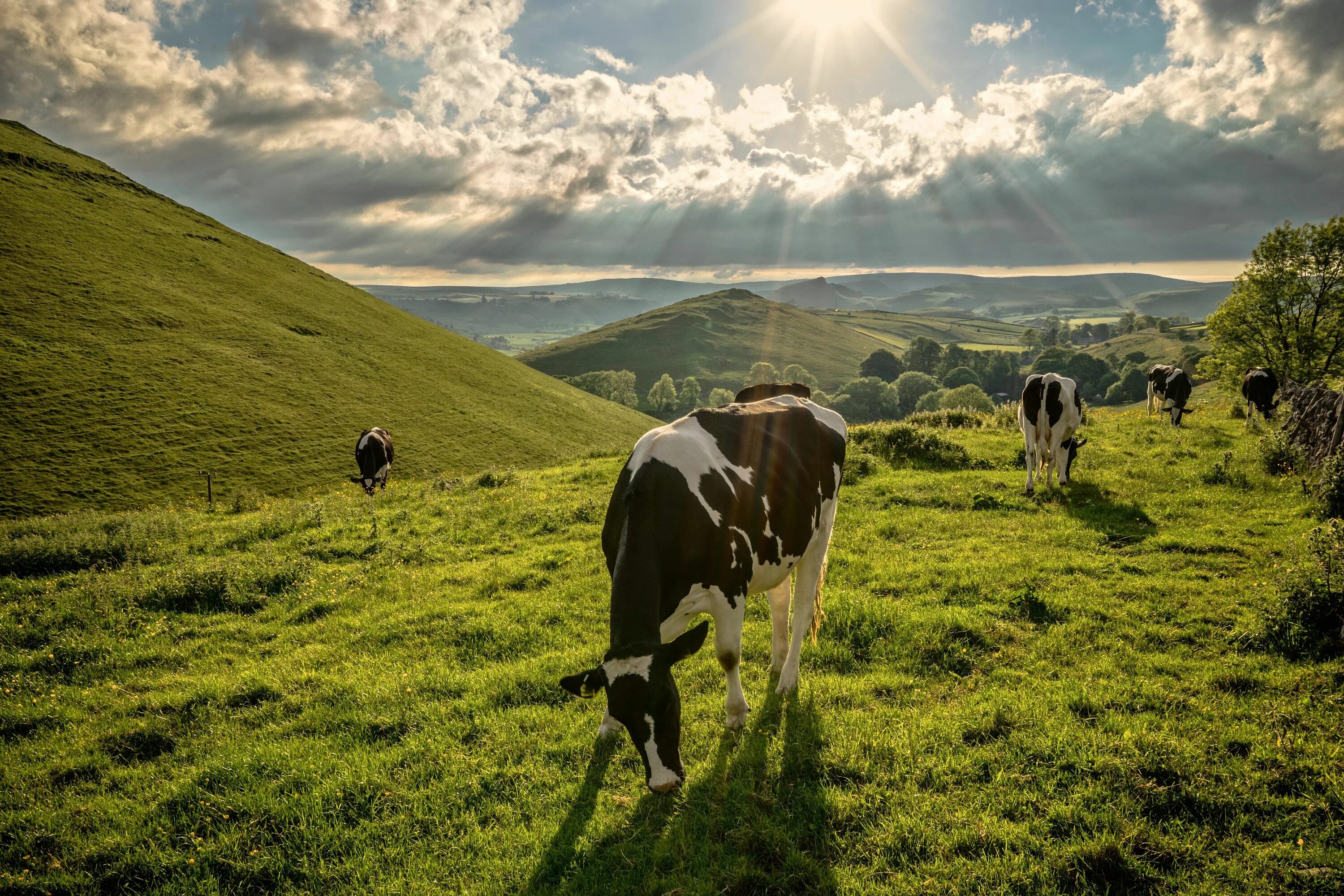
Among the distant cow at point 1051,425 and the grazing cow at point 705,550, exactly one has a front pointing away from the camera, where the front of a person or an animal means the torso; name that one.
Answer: the distant cow

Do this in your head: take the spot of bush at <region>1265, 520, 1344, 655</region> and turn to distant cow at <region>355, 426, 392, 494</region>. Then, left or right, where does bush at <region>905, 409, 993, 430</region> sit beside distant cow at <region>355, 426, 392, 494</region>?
right

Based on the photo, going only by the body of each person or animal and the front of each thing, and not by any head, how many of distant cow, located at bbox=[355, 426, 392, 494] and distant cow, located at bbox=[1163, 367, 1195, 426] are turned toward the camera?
2

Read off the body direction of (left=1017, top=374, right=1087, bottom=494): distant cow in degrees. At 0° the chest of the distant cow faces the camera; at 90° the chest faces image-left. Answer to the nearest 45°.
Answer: approximately 180°

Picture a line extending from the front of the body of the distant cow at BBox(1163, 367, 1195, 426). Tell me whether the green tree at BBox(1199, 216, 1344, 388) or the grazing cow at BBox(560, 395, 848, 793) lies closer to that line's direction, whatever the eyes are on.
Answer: the grazing cow

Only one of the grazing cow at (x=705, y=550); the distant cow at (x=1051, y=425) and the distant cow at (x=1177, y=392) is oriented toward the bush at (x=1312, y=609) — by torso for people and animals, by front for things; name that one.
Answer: the distant cow at (x=1177, y=392)

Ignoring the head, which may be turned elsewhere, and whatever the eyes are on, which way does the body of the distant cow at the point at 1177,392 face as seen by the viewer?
toward the camera

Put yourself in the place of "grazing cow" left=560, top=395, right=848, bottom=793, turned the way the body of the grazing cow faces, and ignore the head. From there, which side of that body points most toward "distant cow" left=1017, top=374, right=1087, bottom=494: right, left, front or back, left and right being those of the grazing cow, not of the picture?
back

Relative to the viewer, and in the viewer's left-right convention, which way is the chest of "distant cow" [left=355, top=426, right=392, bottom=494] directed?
facing the viewer

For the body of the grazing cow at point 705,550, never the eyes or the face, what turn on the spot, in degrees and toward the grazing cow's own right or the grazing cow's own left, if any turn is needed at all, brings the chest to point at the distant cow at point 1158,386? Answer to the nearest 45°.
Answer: approximately 180°

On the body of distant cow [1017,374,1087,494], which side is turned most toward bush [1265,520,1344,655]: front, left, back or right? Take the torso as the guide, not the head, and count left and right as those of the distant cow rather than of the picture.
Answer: back

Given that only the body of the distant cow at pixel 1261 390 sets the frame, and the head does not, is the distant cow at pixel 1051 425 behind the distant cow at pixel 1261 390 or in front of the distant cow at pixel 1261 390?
in front

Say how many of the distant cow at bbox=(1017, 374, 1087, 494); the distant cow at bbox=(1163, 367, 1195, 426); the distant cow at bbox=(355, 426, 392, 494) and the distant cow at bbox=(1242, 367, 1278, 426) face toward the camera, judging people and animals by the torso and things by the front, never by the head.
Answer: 3
